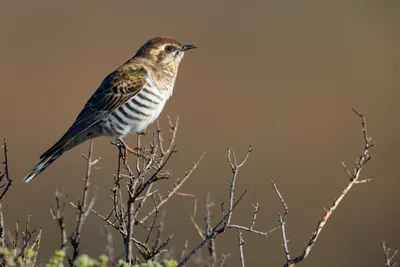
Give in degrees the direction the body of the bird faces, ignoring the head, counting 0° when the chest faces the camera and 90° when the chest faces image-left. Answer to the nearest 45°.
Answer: approximately 270°
